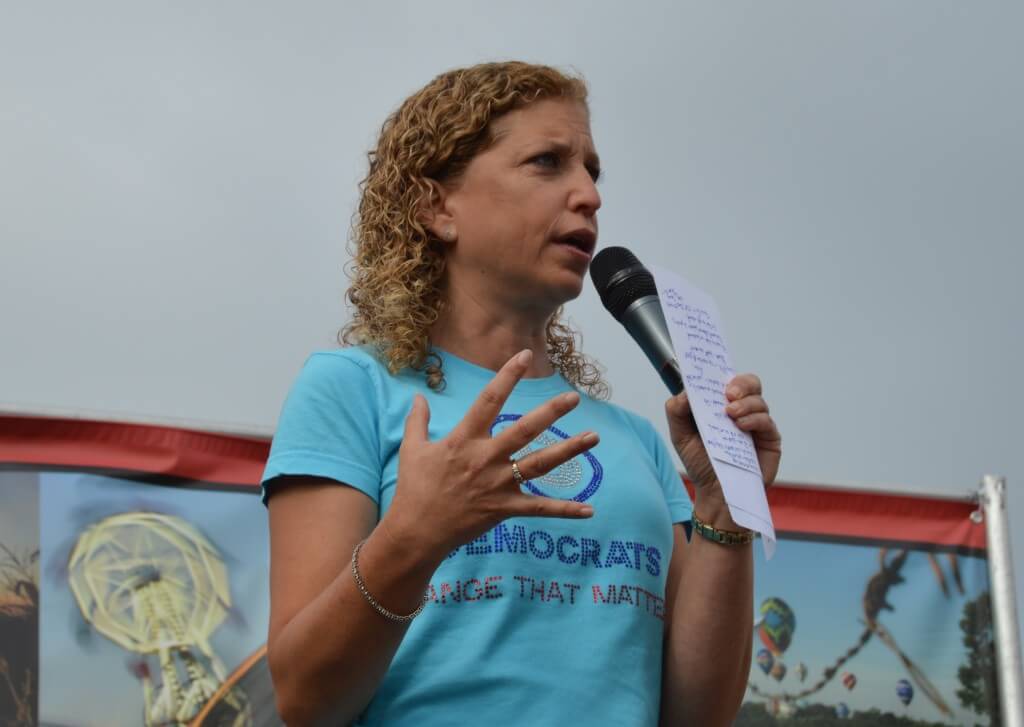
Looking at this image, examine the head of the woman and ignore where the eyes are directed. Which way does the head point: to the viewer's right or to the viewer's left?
to the viewer's right

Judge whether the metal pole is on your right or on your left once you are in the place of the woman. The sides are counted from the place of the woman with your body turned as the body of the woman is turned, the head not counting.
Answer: on your left

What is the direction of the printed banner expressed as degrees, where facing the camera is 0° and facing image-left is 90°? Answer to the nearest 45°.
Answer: approximately 0°

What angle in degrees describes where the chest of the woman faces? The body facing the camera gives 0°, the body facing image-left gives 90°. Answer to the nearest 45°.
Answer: approximately 315°
